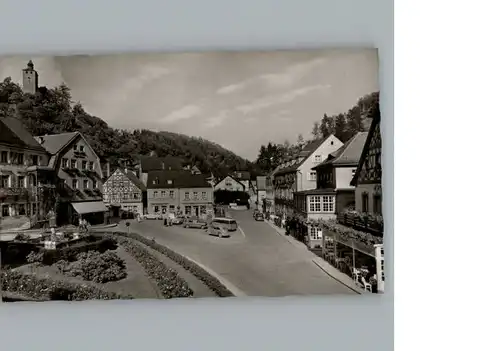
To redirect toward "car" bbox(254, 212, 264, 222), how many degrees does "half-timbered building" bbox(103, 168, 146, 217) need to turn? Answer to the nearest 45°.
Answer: approximately 90° to its left

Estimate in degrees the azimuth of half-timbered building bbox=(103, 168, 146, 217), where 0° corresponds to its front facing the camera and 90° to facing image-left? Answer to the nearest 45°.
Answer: approximately 0°
